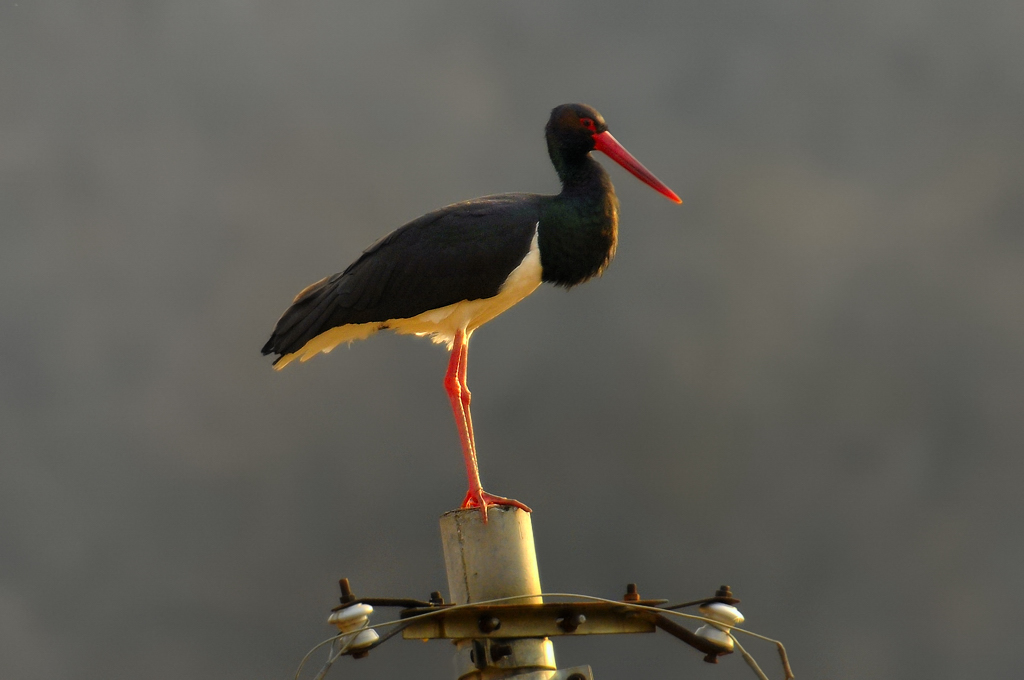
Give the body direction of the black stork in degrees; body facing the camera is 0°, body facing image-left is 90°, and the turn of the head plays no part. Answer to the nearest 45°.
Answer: approximately 270°

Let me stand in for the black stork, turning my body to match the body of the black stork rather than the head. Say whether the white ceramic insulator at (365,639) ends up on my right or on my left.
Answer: on my right
